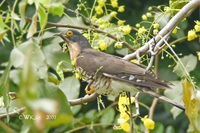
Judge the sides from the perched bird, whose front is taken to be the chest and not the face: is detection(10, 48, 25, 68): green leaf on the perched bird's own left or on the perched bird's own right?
on the perched bird's own left

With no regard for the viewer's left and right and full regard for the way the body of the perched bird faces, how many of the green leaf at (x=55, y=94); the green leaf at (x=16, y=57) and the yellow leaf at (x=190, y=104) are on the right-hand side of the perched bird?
0

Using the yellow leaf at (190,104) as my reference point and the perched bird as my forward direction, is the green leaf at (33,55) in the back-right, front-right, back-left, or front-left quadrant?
front-left

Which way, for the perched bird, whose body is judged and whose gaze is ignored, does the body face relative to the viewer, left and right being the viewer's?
facing to the left of the viewer

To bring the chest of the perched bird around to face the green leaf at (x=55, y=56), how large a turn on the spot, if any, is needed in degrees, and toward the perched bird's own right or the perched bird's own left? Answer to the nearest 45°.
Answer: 0° — it already faces it

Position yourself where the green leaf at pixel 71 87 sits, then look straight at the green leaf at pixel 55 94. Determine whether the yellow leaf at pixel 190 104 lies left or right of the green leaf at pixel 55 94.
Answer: left
